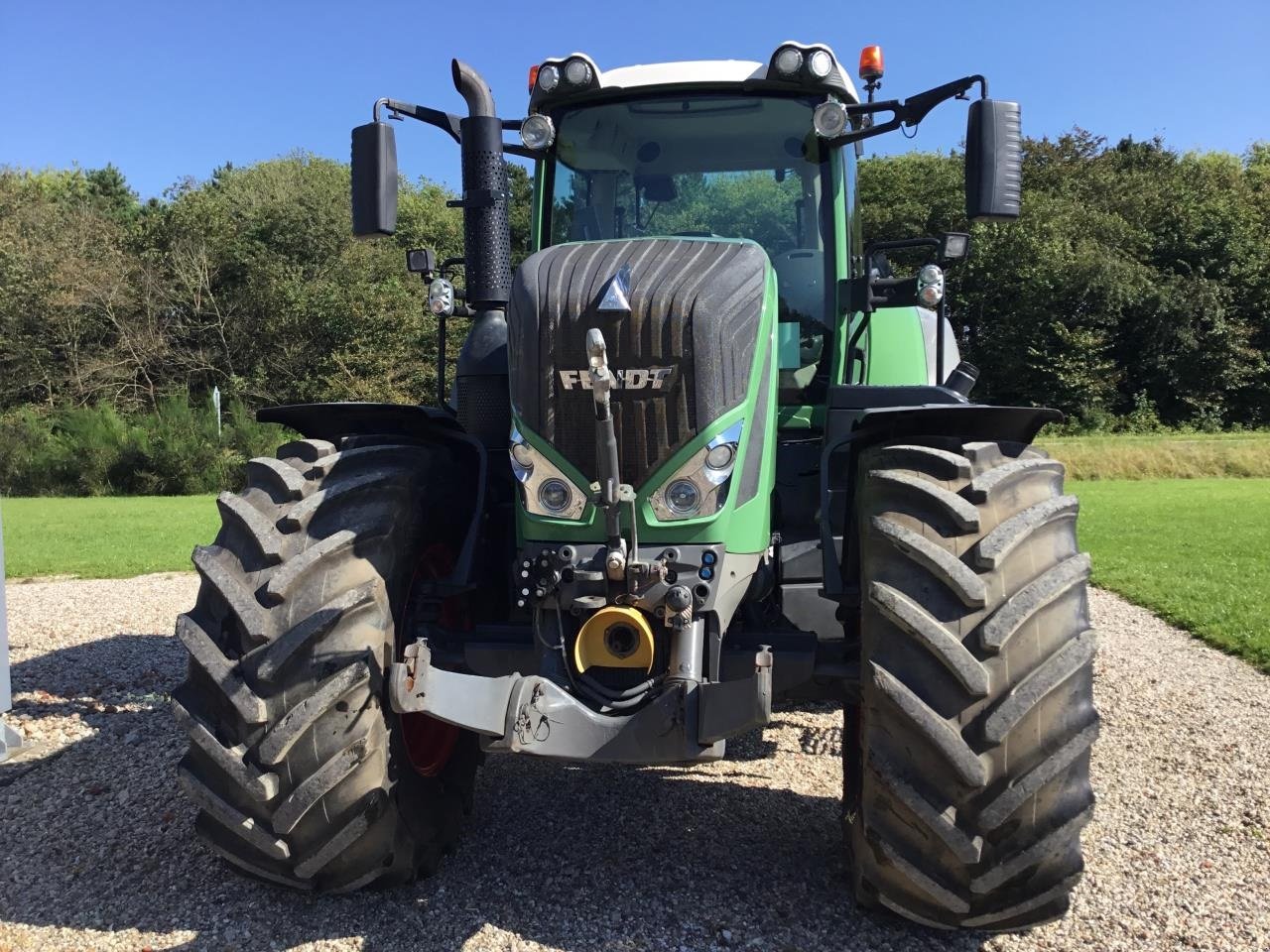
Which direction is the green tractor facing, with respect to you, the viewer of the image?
facing the viewer
